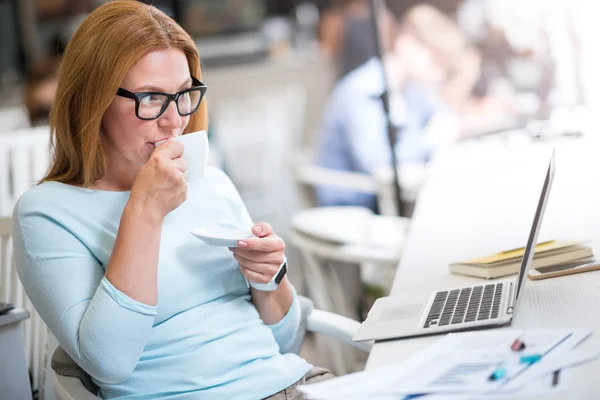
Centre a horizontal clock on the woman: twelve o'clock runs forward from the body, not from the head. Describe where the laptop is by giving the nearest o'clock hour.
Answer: The laptop is roughly at 11 o'clock from the woman.

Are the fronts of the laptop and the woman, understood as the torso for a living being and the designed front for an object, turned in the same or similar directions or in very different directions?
very different directions

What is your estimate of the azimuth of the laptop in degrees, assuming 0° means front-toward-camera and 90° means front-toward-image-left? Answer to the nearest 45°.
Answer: approximately 90°

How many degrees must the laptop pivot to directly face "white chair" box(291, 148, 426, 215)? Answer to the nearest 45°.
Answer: approximately 90° to its right

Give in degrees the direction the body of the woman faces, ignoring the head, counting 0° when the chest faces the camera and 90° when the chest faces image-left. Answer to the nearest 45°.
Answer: approximately 315°

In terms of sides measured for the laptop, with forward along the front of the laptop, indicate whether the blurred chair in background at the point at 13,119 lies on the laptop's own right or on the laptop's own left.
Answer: on the laptop's own right

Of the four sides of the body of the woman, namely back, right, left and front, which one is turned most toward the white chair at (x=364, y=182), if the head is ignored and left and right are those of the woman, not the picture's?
left

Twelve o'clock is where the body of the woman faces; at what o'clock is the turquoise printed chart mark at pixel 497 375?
The turquoise printed chart mark is roughly at 12 o'clock from the woman.
